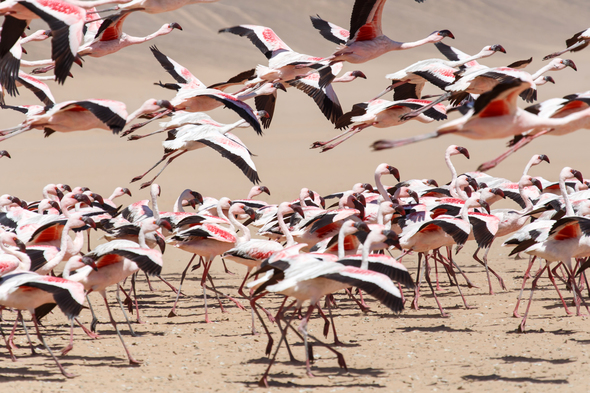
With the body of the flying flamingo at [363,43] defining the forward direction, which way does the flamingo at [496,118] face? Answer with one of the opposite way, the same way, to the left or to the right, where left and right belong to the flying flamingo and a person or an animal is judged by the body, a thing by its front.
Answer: the same way

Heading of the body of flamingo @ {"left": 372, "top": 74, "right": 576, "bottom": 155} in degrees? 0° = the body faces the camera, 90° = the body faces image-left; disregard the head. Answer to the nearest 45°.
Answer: approximately 270°

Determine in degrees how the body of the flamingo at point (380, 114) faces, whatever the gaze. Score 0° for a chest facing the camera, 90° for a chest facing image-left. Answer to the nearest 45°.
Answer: approximately 270°

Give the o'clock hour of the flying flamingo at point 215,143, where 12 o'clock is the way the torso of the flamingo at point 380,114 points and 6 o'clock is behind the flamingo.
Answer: The flying flamingo is roughly at 5 o'clock from the flamingo.

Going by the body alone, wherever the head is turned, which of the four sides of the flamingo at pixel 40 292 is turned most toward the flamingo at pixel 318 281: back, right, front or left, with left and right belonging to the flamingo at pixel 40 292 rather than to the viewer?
front

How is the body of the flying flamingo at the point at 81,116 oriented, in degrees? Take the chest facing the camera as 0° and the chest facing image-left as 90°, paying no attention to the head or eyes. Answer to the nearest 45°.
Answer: approximately 270°

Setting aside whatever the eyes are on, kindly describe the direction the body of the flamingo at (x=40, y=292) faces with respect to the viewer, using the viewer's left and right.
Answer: facing to the right of the viewer

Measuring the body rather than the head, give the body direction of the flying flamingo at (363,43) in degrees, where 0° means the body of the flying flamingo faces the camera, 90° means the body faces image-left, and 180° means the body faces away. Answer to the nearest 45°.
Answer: approximately 270°

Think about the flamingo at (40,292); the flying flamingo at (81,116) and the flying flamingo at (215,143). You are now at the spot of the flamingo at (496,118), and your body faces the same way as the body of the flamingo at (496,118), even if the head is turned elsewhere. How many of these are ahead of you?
0

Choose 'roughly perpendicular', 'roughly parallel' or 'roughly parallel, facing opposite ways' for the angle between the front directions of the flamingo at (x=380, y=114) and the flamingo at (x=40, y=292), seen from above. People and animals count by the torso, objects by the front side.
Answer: roughly parallel

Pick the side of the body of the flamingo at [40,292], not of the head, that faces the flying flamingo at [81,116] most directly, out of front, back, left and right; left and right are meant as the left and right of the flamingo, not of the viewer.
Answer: left

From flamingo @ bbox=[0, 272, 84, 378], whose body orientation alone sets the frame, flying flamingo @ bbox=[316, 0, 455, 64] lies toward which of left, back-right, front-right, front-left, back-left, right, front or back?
front-left
